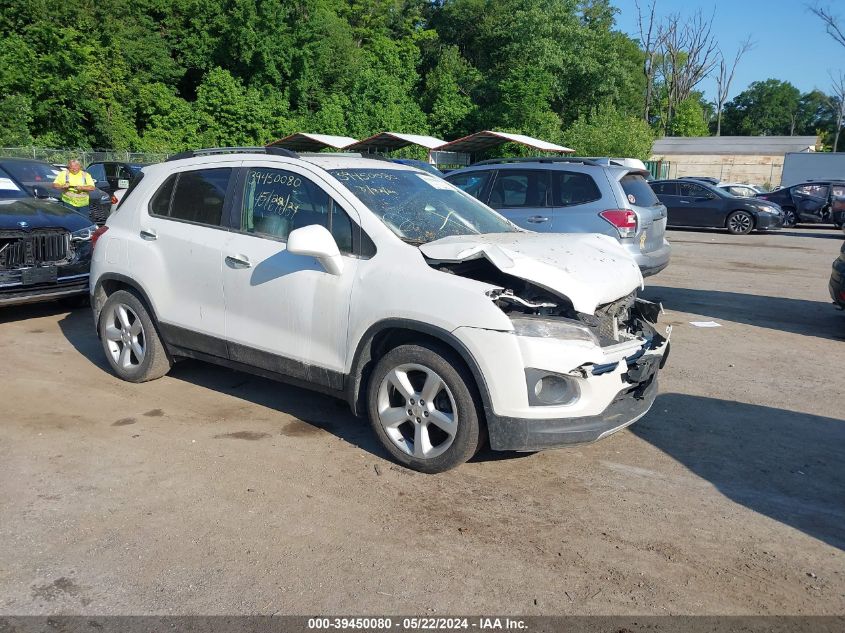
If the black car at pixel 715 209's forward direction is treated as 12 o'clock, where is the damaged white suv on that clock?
The damaged white suv is roughly at 3 o'clock from the black car.

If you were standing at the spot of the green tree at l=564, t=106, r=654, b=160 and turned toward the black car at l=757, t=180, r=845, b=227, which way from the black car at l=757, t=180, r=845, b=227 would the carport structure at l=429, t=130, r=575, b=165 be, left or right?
right

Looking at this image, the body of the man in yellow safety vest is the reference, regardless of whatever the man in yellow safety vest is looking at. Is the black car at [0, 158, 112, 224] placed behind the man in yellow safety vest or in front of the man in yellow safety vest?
behind

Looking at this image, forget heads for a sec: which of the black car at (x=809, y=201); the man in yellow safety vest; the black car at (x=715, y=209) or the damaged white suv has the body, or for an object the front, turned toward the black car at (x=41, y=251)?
the man in yellow safety vest

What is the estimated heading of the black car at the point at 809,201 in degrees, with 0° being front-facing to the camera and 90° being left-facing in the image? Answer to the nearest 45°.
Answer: approximately 270°

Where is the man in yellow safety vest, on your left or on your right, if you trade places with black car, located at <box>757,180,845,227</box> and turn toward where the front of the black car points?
on your right

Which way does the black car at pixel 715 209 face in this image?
to the viewer's right

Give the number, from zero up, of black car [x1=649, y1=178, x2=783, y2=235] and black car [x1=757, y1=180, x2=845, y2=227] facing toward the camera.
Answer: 0

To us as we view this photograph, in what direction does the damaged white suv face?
facing the viewer and to the right of the viewer

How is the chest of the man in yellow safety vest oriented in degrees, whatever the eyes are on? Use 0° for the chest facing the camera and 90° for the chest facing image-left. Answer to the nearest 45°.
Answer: approximately 0°

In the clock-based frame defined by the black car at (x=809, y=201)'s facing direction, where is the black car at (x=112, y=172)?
the black car at (x=112, y=172) is roughly at 5 o'clock from the black car at (x=809, y=201).
